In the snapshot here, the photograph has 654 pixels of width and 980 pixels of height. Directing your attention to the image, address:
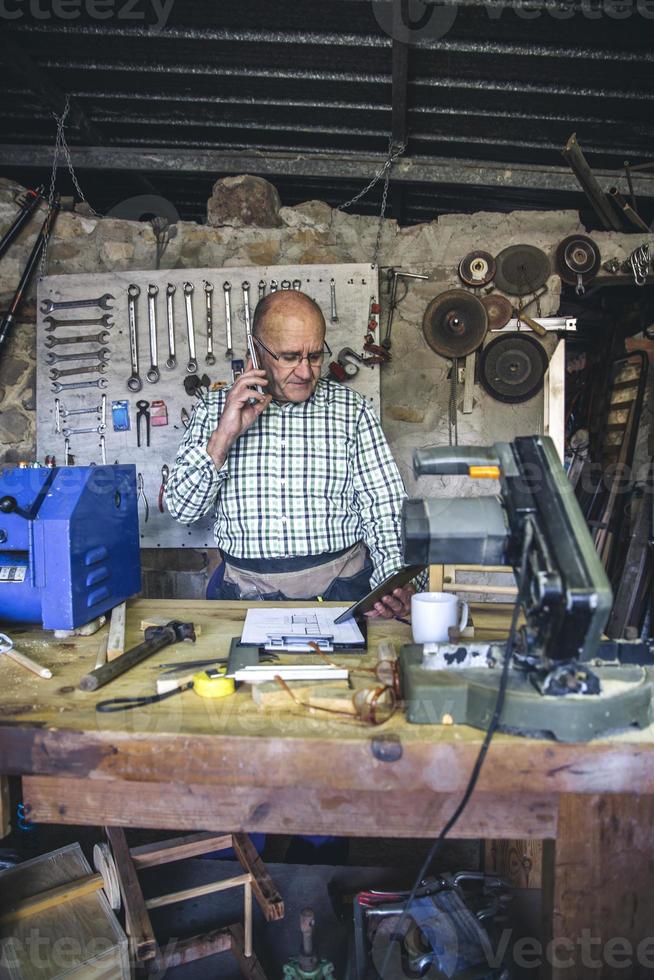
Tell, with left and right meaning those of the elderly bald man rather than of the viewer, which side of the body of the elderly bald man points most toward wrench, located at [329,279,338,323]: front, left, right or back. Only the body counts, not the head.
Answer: back

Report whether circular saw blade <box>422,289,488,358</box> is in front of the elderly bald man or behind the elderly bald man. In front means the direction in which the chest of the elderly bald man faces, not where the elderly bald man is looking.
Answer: behind

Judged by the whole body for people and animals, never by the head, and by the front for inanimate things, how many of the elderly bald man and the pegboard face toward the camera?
2

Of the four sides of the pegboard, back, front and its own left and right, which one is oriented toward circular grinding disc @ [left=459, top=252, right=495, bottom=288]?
left

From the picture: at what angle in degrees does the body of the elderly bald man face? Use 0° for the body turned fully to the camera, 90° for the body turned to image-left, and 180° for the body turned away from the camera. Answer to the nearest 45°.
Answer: approximately 0°

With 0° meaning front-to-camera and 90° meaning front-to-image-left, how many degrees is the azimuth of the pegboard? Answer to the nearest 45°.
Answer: approximately 0°

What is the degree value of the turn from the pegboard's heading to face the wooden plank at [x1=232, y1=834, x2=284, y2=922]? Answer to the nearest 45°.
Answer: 0° — it already faces it
